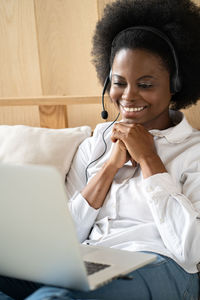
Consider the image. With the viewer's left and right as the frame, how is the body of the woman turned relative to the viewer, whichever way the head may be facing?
facing the viewer and to the left of the viewer

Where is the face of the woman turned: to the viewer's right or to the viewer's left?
to the viewer's left

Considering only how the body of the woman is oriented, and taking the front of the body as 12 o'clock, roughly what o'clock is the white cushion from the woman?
The white cushion is roughly at 3 o'clock from the woman.
